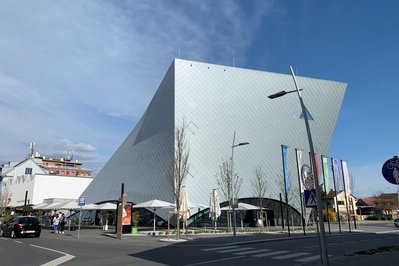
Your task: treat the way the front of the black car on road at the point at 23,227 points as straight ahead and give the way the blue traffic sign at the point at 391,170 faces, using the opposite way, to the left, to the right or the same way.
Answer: to the left

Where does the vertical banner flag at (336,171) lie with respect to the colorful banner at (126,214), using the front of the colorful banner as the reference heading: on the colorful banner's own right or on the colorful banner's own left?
on the colorful banner's own left

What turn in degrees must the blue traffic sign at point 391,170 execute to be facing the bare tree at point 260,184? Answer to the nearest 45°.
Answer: approximately 135° to its right

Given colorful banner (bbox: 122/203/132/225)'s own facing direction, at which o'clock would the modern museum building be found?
The modern museum building is roughly at 7 o'clock from the colorful banner.

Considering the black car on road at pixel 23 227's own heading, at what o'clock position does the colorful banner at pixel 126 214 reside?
The colorful banner is roughly at 5 o'clock from the black car on road.

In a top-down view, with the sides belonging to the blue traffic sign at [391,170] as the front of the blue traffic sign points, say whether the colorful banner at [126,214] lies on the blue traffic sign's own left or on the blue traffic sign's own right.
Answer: on the blue traffic sign's own right

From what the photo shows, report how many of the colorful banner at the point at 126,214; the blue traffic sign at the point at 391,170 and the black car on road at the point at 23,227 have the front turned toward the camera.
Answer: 2

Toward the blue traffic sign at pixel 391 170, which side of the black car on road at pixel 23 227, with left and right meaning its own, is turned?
back

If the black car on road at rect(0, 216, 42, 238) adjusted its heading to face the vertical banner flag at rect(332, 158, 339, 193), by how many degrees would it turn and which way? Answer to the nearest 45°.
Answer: approximately 135° to its right

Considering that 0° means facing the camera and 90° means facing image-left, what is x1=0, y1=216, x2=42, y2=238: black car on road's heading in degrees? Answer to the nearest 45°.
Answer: approximately 135°

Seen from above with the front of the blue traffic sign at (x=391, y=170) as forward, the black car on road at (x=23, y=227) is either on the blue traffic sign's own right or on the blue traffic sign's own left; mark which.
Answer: on the blue traffic sign's own right

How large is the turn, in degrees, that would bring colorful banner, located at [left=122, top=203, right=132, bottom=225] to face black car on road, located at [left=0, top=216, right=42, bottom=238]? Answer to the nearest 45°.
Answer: approximately 90° to its right

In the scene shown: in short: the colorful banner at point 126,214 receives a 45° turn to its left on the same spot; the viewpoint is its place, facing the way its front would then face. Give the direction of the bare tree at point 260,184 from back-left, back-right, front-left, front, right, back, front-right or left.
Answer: left

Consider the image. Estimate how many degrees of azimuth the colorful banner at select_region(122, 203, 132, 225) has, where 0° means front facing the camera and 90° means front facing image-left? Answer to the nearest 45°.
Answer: approximately 0°
